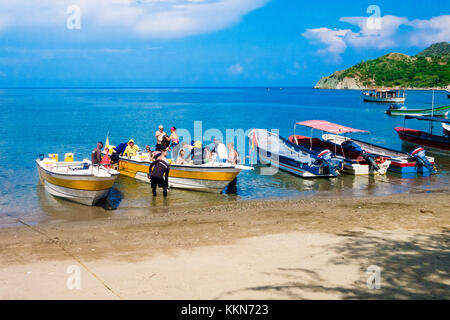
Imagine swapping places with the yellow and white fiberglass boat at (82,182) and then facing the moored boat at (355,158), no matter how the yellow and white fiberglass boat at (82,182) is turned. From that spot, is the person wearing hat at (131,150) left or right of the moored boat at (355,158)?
left

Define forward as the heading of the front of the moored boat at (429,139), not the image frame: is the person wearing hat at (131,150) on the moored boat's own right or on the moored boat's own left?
on the moored boat's own left

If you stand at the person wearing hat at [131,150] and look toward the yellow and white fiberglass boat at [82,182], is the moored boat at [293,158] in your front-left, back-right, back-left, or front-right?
back-left

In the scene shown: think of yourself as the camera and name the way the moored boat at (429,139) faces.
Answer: facing away from the viewer and to the left of the viewer

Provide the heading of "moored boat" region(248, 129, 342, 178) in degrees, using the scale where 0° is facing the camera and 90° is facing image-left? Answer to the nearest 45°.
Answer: approximately 135°
